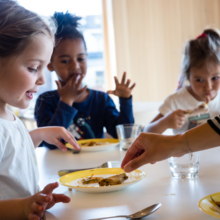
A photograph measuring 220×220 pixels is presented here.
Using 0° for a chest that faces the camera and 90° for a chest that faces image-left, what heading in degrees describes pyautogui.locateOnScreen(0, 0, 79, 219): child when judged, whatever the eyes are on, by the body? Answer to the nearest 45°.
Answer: approximately 270°

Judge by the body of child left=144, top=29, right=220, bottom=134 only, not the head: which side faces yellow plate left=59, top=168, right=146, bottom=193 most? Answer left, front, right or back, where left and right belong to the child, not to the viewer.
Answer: front

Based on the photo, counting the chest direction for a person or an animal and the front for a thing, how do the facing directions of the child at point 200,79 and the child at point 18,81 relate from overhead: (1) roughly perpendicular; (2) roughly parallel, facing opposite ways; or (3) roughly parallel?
roughly perpendicular

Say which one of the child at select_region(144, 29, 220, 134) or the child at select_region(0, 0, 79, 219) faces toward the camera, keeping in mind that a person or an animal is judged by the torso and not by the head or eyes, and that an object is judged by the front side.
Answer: the child at select_region(144, 29, 220, 134)

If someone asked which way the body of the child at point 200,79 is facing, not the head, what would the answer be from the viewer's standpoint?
toward the camera

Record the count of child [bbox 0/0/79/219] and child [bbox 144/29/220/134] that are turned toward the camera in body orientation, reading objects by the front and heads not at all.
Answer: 1

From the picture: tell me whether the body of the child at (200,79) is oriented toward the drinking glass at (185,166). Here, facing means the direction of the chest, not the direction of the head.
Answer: yes

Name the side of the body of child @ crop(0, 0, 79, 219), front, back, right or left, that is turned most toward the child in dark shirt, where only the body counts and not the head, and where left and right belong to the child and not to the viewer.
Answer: left
